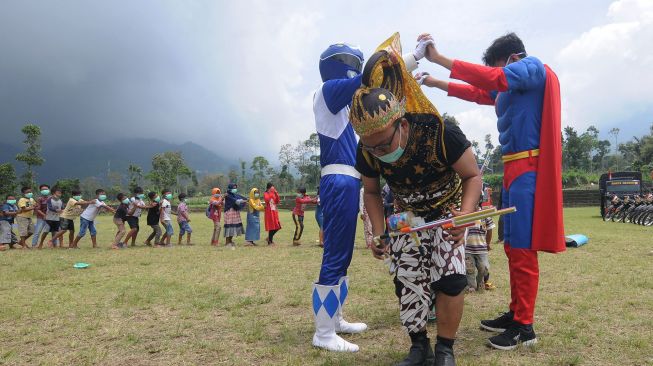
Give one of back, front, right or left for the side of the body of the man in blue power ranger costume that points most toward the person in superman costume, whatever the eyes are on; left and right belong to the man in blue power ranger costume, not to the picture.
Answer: front

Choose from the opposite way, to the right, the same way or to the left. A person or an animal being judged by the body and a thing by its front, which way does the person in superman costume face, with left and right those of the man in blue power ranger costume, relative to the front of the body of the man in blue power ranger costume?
the opposite way

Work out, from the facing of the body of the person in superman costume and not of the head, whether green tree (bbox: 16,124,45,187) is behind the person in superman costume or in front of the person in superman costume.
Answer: in front

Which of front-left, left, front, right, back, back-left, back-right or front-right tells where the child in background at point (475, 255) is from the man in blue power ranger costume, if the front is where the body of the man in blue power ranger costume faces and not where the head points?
front-left

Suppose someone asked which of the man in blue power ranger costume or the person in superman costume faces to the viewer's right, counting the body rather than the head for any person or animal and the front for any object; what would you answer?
the man in blue power ranger costume

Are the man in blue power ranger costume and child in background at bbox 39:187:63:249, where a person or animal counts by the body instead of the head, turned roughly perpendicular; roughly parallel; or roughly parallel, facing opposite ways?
roughly parallel

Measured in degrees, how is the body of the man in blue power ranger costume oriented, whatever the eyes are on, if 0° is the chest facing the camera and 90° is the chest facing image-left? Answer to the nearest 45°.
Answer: approximately 270°

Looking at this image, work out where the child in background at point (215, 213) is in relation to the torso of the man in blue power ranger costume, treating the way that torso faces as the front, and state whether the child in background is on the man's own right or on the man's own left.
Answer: on the man's own left

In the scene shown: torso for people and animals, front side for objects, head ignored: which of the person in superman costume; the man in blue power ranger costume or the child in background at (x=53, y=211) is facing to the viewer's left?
the person in superman costume

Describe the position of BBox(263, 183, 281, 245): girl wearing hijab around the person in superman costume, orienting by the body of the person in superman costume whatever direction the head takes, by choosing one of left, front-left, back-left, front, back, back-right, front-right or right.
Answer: front-right

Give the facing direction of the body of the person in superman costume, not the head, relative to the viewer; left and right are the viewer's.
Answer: facing to the left of the viewer

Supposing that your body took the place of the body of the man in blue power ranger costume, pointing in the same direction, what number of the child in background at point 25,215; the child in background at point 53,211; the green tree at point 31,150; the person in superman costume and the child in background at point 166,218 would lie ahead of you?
1

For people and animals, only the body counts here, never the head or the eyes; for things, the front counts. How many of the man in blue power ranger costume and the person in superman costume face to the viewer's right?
1

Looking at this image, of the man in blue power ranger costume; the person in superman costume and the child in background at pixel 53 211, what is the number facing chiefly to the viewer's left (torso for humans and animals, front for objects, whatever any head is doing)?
1
